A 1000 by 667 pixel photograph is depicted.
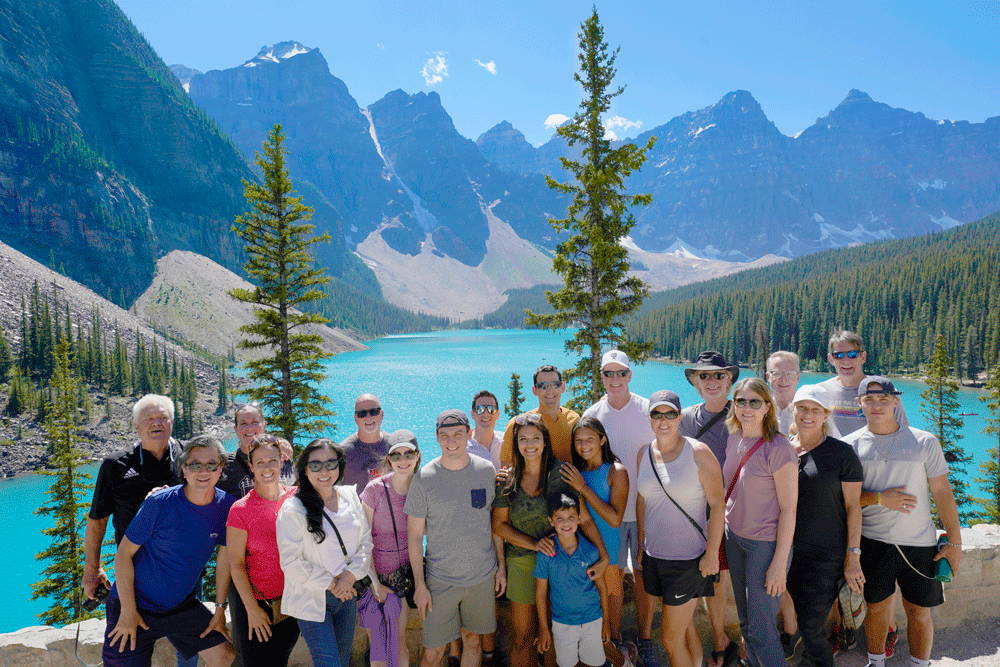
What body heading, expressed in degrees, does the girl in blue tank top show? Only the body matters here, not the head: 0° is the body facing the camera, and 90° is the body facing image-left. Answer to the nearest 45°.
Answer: approximately 45°

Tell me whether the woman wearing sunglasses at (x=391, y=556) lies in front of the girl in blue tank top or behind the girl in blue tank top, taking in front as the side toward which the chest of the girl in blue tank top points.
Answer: in front

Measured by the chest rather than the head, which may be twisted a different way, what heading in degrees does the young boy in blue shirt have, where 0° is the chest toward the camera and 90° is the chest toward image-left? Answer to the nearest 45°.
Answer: approximately 0°

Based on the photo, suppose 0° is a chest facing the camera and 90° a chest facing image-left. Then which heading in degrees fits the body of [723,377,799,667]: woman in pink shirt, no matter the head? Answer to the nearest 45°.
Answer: approximately 45°

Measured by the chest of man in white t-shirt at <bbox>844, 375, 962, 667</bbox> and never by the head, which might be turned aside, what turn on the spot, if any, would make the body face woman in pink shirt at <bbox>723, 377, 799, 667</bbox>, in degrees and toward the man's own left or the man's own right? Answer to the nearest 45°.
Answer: approximately 45° to the man's own right

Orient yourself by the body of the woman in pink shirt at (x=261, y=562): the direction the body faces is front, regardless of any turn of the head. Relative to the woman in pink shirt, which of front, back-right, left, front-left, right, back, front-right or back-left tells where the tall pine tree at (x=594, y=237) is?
left

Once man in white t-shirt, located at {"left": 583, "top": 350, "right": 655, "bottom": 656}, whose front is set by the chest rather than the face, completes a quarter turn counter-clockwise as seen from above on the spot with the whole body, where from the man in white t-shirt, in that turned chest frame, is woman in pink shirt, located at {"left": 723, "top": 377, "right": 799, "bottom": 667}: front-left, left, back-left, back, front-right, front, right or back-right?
front-right
